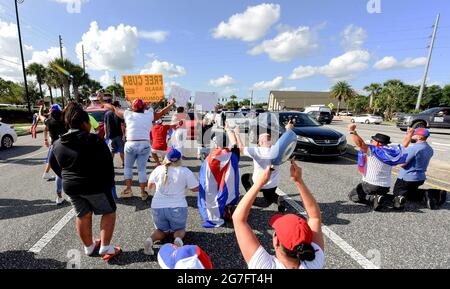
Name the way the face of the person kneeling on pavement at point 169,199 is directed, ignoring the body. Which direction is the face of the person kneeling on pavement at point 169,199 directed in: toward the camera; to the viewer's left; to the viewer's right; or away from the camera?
away from the camera

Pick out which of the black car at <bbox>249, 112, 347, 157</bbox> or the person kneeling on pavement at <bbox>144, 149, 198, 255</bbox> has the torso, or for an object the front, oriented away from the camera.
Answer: the person kneeling on pavement

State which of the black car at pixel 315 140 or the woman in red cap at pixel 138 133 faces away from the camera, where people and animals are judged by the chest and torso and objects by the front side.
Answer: the woman in red cap

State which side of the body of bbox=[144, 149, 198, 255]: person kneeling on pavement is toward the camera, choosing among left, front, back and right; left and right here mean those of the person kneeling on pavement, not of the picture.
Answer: back

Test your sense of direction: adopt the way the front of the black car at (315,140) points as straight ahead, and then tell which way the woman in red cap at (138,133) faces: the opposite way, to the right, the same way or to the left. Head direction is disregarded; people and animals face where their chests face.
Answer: the opposite way

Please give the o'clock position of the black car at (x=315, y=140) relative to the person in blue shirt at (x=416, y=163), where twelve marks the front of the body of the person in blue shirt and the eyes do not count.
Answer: The black car is roughly at 12 o'clock from the person in blue shirt.

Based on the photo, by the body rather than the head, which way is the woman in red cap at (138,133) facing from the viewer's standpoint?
away from the camera

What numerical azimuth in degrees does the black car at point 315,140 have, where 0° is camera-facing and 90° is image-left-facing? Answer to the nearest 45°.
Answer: approximately 315°

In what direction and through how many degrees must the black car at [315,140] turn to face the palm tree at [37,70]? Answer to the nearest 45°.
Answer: approximately 180°

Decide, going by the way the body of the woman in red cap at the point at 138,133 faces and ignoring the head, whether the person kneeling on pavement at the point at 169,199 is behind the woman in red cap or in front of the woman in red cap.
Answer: behind

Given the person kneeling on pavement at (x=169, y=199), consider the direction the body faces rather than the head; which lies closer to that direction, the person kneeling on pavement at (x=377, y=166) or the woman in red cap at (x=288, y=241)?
the person kneeling on pavement

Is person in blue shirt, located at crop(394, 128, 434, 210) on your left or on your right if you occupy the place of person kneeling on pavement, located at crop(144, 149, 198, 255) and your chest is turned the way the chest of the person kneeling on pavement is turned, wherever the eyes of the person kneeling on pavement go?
on your right

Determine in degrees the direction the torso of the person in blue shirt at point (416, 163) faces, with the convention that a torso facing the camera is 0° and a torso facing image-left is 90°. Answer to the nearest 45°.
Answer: approximately 135°
